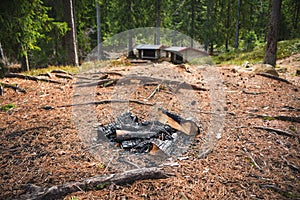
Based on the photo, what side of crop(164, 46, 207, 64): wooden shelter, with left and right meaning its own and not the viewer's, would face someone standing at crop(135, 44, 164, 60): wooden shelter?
right

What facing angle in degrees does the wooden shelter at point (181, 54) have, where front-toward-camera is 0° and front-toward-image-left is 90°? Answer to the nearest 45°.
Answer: approximately 45°

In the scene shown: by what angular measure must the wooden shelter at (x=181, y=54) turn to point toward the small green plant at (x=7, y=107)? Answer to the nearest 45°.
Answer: approximately 45° to its left

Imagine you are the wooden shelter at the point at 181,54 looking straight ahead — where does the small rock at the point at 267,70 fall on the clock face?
The small rock is roughly at 10 o'clock from the wooden shelter.

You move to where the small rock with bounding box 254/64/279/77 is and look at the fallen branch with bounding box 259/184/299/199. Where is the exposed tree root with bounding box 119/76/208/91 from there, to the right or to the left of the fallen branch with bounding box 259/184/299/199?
right

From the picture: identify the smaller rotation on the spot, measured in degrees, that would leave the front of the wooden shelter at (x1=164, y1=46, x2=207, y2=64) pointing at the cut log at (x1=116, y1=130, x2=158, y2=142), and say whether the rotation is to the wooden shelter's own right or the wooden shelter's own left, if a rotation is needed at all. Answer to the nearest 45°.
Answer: approximately 45° to the wooden shelter's own left

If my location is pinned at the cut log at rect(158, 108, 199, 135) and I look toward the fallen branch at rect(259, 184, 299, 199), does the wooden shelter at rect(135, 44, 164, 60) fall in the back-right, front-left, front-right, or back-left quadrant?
back-left
